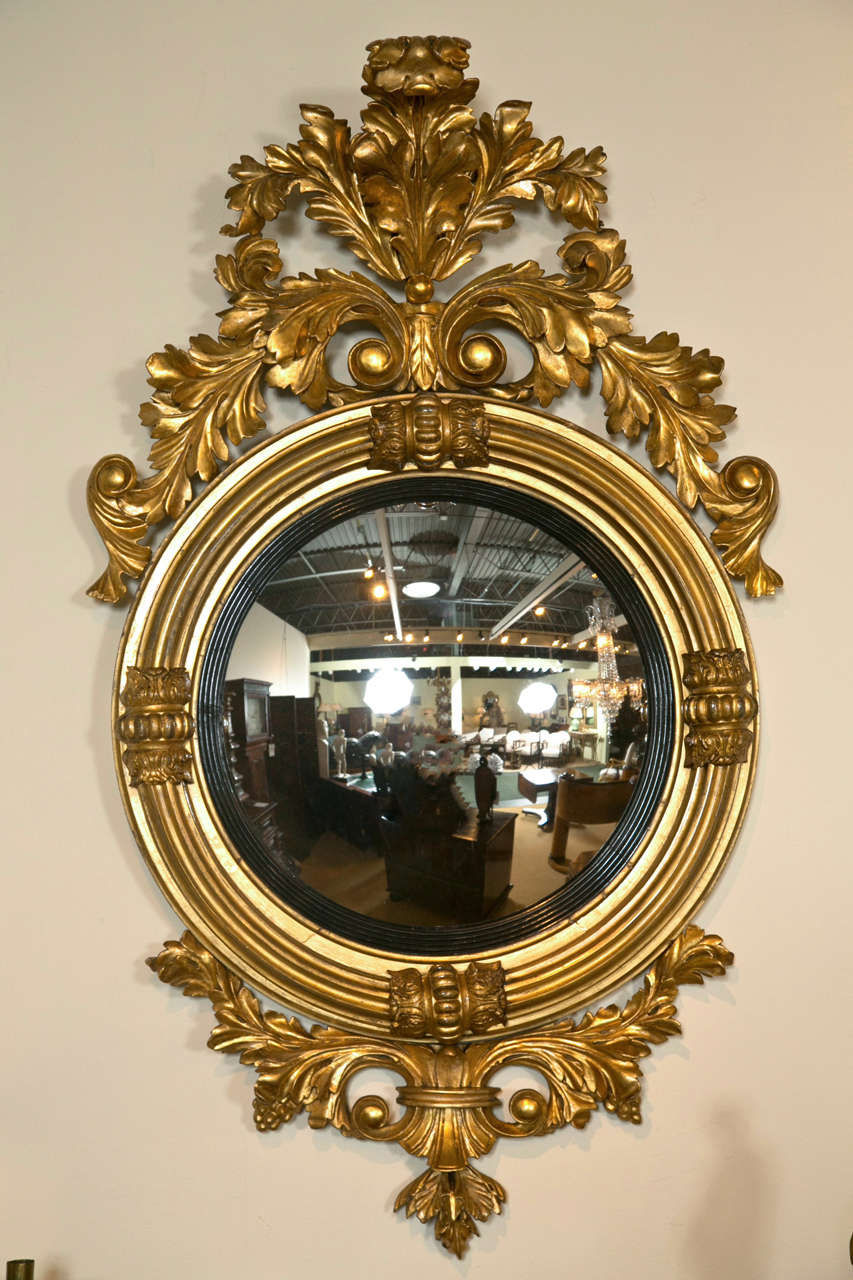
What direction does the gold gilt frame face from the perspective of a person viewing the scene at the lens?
facing the viewer
